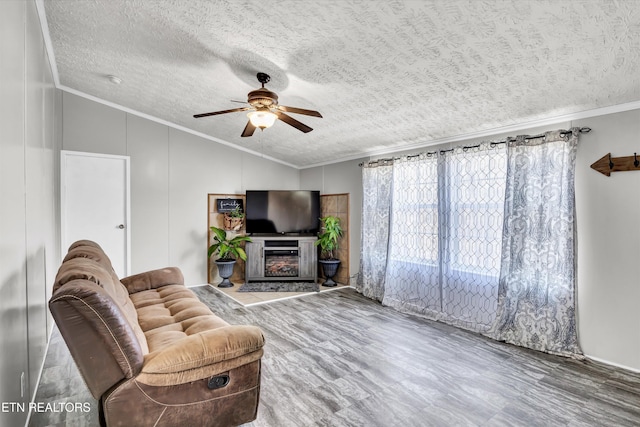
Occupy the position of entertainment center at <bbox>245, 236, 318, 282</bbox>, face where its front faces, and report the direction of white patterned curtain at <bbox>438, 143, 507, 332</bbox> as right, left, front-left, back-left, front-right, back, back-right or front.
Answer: front-left

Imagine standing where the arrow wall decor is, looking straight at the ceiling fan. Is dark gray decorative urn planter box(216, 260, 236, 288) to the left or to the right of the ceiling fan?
right

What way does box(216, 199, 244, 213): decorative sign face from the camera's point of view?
toward the camera

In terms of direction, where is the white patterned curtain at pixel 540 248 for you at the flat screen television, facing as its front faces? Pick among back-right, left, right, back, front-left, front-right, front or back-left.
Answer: front-left

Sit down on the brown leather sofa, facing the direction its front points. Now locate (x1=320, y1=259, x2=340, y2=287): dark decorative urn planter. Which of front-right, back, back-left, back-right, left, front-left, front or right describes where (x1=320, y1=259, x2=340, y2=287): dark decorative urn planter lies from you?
front-left

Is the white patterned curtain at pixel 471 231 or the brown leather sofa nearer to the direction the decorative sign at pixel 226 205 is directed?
the brown leather sofa

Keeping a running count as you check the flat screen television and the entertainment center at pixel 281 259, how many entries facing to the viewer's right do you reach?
0

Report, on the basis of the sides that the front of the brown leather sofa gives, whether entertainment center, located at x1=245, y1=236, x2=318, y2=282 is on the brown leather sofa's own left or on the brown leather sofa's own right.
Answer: on the brown leather sofa's own left

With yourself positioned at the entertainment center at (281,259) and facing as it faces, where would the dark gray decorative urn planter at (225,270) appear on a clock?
The dark gray decorative urn planter is roughly at 3 o'clock from the entertainment center.

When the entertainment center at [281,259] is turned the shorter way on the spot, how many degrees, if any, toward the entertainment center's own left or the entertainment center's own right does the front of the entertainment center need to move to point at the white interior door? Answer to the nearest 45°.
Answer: approximately 90° to the entertainment center's own right

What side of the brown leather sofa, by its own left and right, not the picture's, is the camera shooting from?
right

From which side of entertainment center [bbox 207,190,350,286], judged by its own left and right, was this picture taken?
front

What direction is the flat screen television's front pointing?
toward the camera

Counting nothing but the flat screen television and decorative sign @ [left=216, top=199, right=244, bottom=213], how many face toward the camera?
2

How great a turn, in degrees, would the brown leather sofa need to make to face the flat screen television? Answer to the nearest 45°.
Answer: approximately 45° to its left

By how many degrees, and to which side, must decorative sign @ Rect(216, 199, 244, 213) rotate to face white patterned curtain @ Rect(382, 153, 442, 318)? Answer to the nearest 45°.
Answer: approximately 45° to its left
